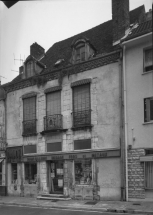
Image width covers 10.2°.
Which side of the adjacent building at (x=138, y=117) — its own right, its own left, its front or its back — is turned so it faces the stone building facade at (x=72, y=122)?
right

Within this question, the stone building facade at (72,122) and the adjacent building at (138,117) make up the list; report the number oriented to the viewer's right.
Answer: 0

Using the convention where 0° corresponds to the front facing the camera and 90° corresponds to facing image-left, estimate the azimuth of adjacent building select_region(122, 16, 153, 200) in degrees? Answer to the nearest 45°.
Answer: approximately 45°

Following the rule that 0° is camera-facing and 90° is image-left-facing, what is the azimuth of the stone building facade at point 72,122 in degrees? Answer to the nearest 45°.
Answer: approximately 45°
